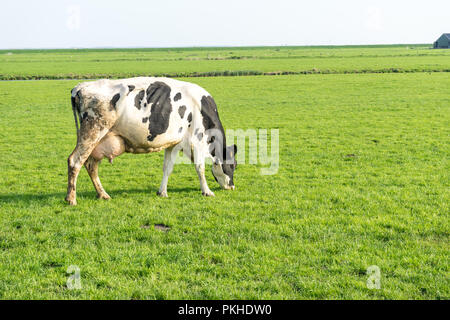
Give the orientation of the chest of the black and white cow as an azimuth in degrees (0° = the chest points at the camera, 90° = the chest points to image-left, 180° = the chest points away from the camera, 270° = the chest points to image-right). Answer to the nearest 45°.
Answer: approximately 270°
